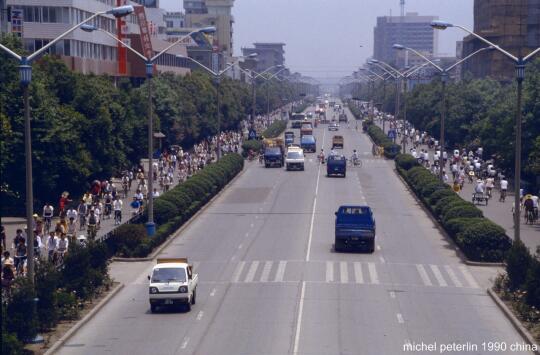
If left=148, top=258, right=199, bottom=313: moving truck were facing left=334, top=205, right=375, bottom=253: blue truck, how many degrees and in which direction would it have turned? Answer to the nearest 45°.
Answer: approximately 135° to its left

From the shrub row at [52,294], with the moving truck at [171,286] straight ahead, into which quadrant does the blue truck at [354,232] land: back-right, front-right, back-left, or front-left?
front-left

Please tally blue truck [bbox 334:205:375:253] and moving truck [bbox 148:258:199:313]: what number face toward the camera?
1

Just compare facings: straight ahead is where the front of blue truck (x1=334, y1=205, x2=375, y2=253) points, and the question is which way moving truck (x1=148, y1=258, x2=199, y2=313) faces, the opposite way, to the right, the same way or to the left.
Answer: the opposite way

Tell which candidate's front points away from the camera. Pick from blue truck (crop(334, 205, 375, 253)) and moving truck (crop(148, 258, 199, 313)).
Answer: the blue truck

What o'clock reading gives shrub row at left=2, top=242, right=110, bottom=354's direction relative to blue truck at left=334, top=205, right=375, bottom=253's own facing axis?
The shrub row is roughly at 7 o'clock from the blue truck.

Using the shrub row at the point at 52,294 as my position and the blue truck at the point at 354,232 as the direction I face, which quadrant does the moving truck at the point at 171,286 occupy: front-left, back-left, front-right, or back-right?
front-right

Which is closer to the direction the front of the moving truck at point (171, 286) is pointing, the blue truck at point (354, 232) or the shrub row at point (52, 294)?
the shrub row

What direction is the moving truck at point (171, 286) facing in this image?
toward the camera

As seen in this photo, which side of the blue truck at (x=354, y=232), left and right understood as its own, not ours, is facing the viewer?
back
